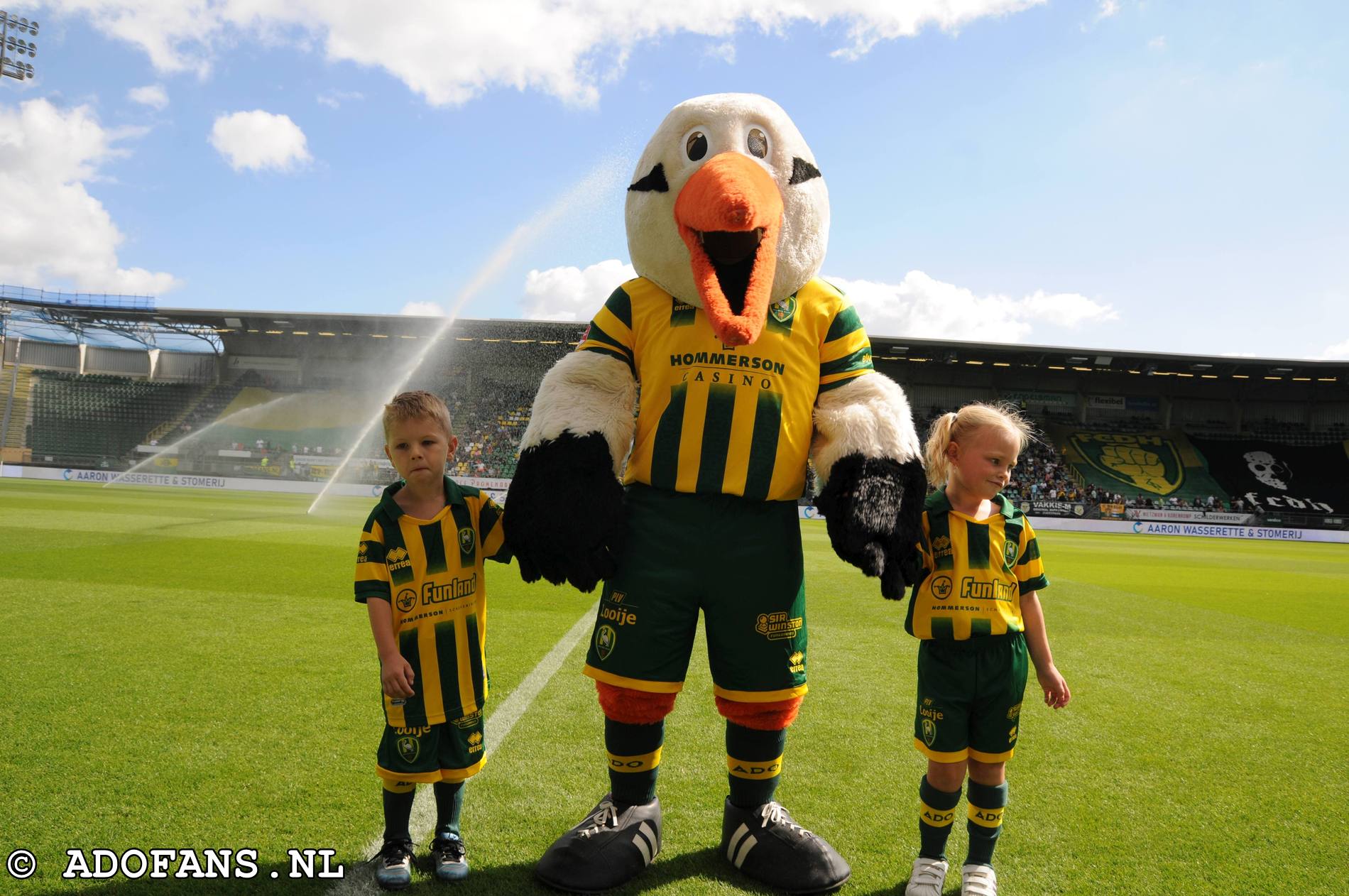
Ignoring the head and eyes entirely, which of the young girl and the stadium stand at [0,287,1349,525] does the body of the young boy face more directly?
the young girl

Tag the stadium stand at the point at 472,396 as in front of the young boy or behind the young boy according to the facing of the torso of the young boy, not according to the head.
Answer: behind

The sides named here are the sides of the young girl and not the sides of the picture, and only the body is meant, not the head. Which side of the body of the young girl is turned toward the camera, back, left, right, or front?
front

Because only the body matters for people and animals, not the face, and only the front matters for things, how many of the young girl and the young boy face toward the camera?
2

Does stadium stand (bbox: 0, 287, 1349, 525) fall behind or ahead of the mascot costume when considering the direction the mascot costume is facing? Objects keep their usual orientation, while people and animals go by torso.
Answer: behind

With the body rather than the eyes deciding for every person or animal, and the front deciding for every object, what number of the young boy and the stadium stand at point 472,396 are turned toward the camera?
2

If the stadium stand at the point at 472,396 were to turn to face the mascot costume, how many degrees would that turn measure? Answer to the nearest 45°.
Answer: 0° — it already faces it

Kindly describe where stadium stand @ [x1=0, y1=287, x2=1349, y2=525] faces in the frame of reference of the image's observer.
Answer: facing the viewer

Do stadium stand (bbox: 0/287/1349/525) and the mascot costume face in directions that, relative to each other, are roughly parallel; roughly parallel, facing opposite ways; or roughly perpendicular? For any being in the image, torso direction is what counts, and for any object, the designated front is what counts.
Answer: roughly parallel

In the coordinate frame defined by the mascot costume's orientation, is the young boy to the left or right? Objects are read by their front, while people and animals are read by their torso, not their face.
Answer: on its right

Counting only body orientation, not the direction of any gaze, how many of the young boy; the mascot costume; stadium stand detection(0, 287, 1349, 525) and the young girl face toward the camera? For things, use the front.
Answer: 4

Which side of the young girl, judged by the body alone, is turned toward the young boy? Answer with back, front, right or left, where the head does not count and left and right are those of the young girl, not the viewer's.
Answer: right

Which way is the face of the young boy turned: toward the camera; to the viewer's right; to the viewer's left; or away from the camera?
toward the camera

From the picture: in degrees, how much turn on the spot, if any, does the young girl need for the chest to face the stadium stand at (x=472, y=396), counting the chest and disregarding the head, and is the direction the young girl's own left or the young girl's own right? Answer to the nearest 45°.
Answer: approximately 135° to the young girl's own right
